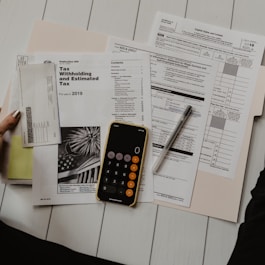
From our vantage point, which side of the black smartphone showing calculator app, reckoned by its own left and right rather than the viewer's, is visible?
front

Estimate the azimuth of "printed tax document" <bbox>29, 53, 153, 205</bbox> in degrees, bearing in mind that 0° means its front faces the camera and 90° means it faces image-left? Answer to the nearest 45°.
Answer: approximately 0°
